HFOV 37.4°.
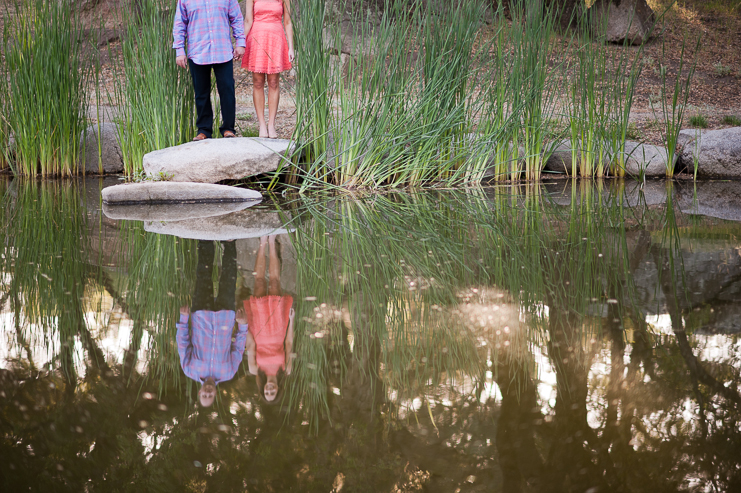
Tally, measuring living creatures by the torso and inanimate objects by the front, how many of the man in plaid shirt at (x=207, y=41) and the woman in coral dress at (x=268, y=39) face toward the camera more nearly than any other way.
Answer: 2

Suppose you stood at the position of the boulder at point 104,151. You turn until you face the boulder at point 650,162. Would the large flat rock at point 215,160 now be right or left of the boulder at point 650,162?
right

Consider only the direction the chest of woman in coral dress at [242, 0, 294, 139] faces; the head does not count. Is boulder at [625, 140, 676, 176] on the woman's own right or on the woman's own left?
on the woman's own left

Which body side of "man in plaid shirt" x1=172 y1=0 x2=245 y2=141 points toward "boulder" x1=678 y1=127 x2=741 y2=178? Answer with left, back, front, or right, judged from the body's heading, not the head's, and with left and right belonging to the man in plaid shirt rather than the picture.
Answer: left

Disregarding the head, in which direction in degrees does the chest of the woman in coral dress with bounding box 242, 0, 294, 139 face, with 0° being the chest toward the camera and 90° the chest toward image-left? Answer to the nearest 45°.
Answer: approximately 0°

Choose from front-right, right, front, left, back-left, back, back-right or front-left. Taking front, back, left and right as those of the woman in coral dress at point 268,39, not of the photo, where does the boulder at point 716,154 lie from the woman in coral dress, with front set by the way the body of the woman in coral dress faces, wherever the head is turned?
left

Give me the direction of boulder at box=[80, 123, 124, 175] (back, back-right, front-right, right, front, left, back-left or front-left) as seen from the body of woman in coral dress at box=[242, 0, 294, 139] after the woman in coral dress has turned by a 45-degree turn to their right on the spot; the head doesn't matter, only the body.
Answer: right
